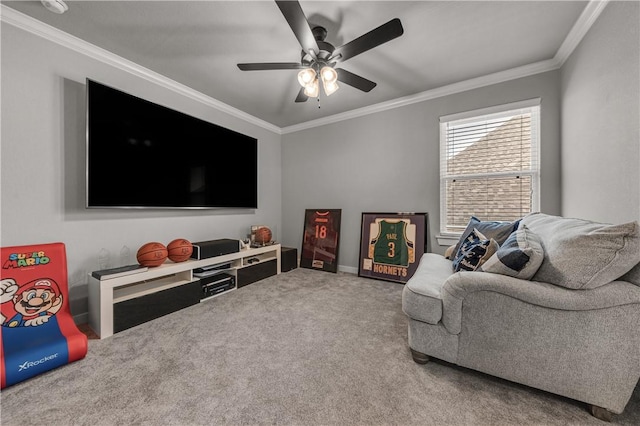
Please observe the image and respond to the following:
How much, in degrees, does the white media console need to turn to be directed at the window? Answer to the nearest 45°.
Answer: approximately 45° to its left

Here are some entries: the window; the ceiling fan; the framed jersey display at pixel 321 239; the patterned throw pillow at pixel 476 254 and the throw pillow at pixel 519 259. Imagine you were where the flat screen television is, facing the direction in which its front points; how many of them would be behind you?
0

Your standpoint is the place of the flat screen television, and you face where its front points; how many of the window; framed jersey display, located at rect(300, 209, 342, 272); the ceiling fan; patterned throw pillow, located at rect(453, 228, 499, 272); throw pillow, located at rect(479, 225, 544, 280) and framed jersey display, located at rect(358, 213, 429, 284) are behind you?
0

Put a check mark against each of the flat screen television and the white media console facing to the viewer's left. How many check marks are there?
0

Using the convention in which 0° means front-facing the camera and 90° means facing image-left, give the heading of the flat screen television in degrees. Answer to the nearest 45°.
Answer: approximately 315°

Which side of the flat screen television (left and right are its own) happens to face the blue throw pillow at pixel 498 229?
front

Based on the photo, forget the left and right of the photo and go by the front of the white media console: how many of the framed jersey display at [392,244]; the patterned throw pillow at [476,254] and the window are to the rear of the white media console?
0

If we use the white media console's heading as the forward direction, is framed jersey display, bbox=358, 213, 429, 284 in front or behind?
in front

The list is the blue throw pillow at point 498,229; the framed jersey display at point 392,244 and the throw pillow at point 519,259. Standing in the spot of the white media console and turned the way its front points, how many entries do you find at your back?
0

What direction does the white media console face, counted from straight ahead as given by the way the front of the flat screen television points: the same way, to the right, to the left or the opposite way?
the same way

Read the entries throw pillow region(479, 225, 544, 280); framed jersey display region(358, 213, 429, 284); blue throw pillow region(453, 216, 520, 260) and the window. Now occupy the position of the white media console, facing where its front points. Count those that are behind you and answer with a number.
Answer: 0

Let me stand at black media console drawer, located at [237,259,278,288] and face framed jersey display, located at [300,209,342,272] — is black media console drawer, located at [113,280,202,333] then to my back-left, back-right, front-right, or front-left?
back-right

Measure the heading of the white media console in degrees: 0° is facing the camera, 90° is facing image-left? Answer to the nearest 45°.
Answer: approximately 315°

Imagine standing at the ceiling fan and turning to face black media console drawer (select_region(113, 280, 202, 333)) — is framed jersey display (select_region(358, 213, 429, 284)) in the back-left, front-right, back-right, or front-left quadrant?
back-right

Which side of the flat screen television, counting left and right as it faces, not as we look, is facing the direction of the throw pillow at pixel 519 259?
front

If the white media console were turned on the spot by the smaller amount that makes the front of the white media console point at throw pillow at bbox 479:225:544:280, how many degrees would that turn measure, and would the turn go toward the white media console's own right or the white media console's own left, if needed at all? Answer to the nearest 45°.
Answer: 0° — it already faces it

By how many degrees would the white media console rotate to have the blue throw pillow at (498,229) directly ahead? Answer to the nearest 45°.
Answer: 0° — it already faces it
